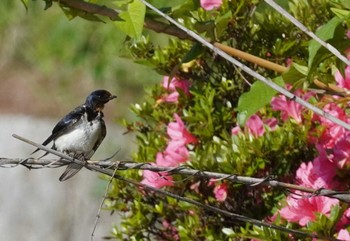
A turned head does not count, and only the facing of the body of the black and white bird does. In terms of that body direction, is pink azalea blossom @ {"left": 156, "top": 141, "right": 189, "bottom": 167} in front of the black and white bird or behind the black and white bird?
in front

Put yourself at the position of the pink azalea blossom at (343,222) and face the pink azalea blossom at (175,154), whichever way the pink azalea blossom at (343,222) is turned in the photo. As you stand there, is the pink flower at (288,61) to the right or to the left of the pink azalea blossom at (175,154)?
right

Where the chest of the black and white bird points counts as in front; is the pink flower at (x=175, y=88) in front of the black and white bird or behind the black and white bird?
in front
